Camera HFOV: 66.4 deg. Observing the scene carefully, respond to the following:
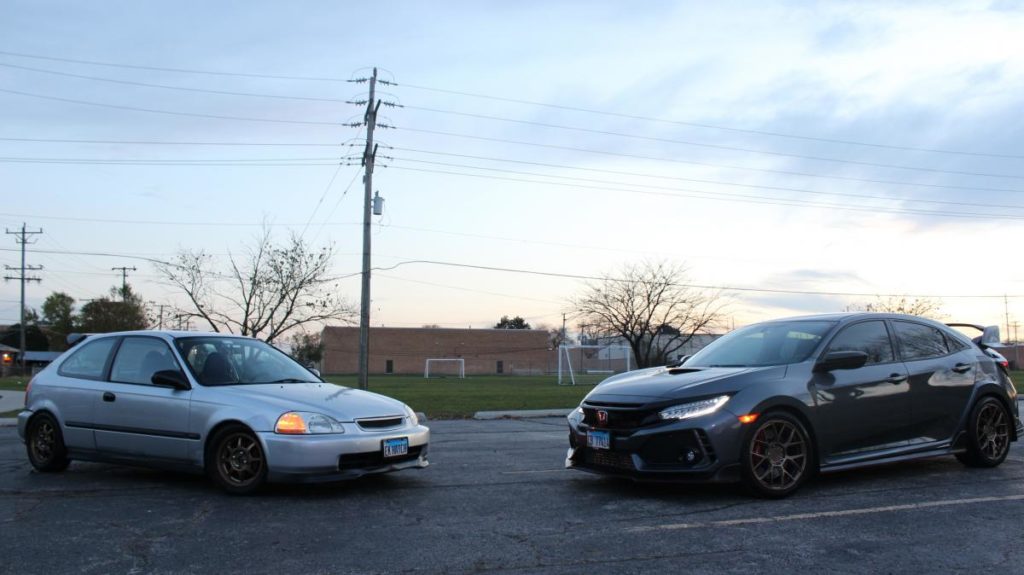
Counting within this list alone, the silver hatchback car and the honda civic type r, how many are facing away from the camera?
0

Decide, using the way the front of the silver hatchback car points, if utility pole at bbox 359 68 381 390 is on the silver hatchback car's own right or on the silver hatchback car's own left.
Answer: on the silver hatchback car's own left

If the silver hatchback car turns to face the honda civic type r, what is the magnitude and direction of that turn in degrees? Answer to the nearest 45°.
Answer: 0° — it already faces it

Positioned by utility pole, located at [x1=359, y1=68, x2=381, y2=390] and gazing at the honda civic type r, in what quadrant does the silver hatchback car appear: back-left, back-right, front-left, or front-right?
front-right

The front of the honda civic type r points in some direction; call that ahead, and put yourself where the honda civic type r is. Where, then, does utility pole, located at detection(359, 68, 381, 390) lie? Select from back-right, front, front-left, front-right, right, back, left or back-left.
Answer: right

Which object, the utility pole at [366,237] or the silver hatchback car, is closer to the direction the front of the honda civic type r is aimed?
the silver hatchback car

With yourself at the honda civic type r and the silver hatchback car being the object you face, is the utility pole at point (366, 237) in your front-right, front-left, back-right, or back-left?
front-right

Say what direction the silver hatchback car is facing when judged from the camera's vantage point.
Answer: facing the viewer and to the right of the viewer

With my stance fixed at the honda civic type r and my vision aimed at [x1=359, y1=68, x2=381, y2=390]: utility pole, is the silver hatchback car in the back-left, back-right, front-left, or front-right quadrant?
front-left

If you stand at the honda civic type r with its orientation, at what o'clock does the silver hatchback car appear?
The silver hatchback car is roughly at 1 o'clock from the honda civic type r.

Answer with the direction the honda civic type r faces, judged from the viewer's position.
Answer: facing the viewer and to the left of the viewer

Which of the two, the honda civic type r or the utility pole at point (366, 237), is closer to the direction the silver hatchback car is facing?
the honda civic type r
